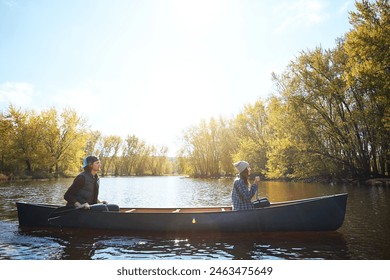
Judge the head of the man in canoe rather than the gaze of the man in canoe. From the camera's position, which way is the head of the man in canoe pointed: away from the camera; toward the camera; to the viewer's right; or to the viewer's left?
to the viewer's right

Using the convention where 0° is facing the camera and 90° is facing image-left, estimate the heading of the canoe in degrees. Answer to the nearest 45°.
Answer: approximately 270°
